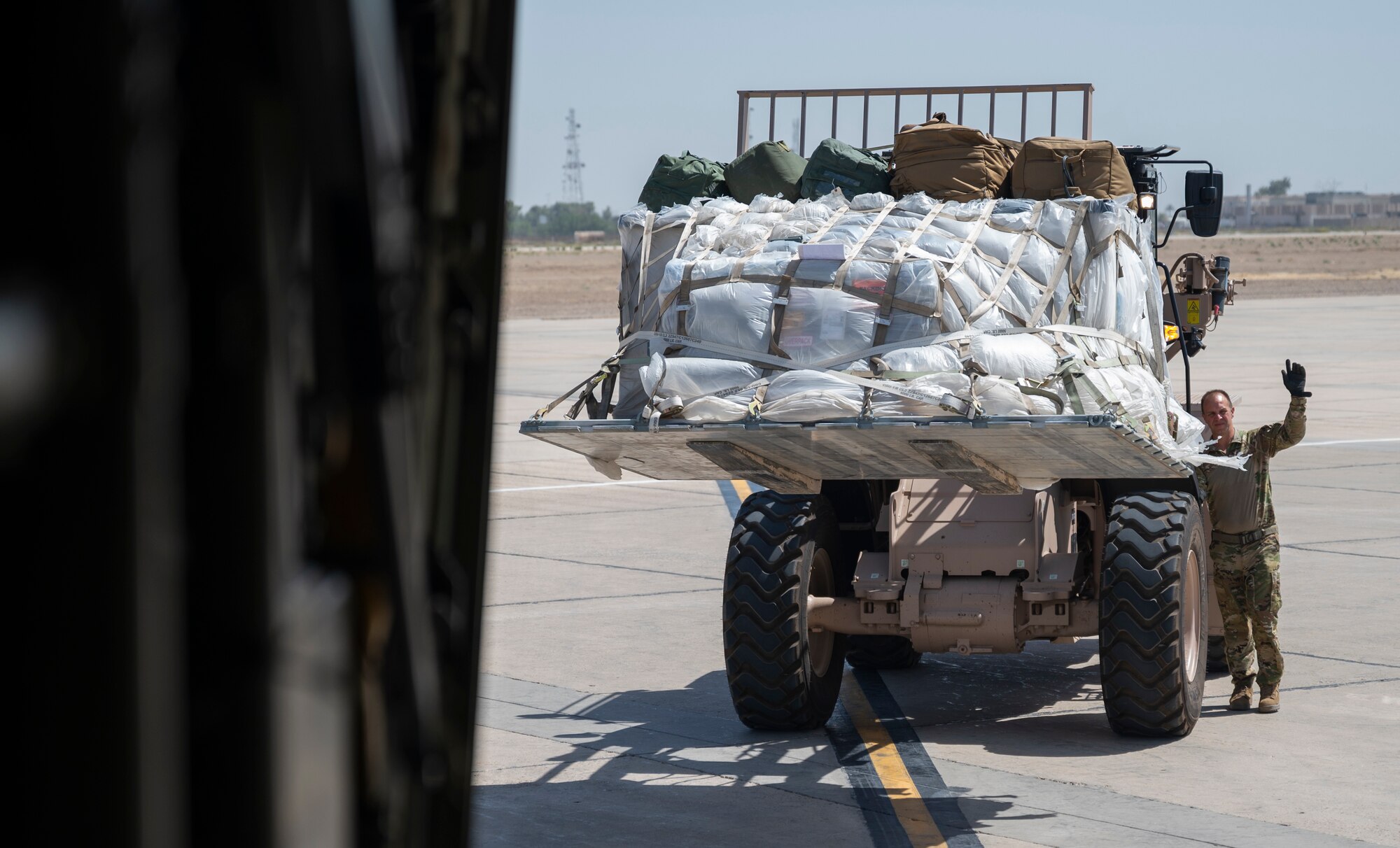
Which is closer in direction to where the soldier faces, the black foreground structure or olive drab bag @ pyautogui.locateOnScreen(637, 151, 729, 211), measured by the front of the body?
the black foreground structure

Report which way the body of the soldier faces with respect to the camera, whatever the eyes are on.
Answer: toward the camera

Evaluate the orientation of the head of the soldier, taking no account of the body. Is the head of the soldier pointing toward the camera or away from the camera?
toward the camera

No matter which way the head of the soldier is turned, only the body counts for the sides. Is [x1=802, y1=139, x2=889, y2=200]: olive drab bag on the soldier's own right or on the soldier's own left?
on the soldier's own right

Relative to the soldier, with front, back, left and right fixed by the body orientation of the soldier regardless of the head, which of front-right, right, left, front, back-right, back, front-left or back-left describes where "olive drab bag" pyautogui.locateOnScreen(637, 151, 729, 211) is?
right

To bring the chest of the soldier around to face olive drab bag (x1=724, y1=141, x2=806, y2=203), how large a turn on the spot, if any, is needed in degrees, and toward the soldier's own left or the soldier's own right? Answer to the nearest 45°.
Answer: approximately 90° to the soldier's own right

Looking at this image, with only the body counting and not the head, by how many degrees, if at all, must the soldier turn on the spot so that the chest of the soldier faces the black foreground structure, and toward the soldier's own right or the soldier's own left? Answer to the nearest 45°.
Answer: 0° — they already face it
